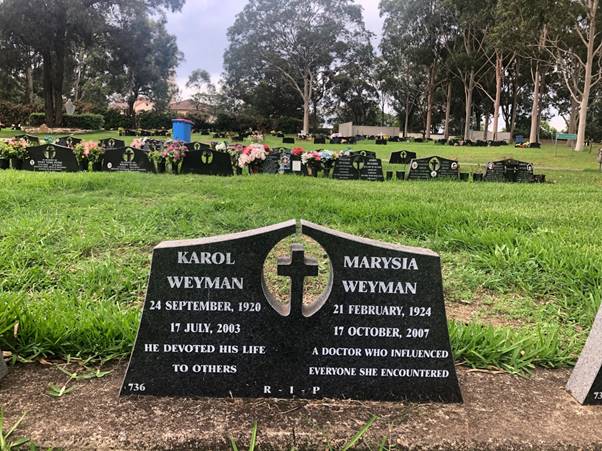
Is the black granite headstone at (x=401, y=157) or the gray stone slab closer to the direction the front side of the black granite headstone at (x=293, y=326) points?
the gray stone slab

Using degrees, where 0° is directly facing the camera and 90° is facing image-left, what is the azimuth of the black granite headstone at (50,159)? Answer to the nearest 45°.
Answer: approximately 0°

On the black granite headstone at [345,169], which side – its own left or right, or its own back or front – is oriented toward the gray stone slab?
front

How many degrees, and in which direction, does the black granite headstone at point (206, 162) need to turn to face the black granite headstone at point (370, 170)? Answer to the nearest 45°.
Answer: approximately 90° to its left

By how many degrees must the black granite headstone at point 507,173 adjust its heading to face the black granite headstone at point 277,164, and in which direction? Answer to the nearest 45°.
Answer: approximately 45° to its right

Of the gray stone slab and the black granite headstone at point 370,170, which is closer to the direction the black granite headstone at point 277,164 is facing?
the gray stone slab

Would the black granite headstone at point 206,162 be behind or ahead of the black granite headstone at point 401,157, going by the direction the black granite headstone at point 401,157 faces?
ahead

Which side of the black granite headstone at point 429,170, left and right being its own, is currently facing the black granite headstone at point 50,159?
right

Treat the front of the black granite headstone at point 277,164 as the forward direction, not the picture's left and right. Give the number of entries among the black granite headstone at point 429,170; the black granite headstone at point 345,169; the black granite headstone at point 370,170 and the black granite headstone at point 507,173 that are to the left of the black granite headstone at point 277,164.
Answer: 4

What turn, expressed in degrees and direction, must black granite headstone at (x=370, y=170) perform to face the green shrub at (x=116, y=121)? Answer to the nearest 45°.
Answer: approximately 135° to its right

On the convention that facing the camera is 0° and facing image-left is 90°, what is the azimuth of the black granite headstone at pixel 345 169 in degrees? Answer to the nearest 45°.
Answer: approximately 0°
